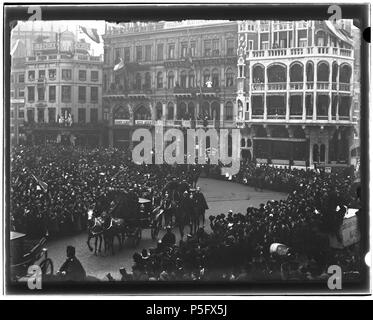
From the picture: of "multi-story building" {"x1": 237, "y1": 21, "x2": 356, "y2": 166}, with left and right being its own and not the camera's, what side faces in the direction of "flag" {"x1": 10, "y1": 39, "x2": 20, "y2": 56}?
right

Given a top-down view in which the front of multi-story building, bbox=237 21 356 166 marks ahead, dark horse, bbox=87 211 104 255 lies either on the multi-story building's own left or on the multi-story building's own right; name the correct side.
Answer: on the multi-story building's own right

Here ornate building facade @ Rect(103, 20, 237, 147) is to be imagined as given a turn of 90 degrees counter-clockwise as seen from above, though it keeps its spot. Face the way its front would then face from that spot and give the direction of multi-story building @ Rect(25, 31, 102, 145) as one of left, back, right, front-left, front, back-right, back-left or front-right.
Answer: back

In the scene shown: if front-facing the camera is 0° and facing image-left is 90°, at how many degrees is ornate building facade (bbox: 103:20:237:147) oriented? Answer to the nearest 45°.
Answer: approximately 0°

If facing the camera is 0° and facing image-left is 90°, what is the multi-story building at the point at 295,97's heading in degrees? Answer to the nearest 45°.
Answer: approximately 0°

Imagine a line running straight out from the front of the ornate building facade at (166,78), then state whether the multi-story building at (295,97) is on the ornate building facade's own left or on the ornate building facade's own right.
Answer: on the ornate building facade's own left

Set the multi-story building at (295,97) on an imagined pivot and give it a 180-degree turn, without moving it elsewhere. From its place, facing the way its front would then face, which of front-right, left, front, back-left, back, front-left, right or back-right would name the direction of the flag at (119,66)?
left
